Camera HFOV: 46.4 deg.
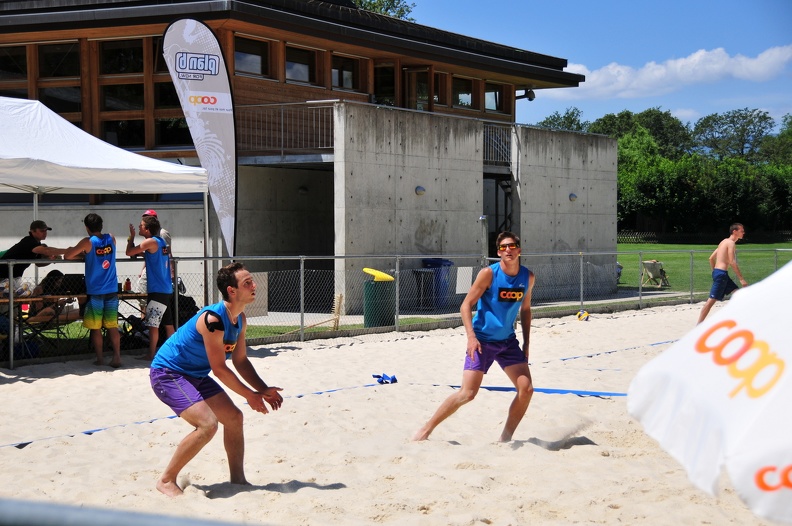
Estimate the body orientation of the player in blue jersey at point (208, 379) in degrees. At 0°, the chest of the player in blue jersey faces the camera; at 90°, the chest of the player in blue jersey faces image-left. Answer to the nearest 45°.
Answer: approximately 270°

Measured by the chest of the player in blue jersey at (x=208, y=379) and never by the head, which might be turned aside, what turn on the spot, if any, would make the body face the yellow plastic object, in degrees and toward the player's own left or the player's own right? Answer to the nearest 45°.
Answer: approximately 90° to the player's own left

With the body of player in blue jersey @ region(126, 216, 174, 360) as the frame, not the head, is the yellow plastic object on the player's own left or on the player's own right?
on the player's own right
